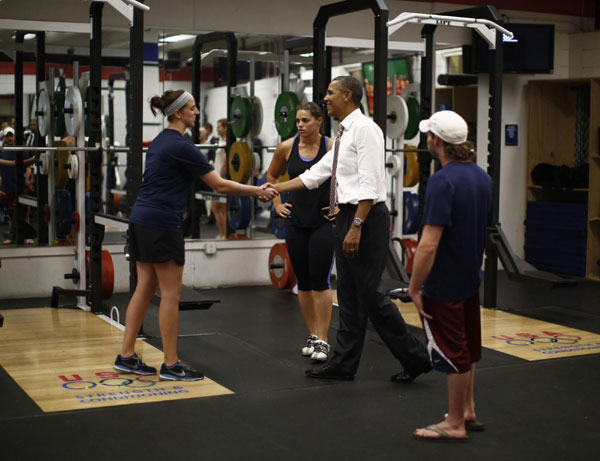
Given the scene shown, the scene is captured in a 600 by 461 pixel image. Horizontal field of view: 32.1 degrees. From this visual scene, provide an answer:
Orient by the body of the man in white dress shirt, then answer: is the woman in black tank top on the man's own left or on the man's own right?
on the man's own right

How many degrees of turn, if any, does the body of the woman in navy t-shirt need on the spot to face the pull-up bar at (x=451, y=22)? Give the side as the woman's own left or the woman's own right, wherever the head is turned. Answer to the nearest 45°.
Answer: approximately 45° to the woman's own left

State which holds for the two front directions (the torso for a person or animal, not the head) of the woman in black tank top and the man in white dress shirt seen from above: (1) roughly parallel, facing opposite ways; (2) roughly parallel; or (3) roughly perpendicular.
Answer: roughly perpendicular

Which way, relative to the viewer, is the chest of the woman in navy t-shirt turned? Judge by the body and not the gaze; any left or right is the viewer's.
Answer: facing to the right of the viewer

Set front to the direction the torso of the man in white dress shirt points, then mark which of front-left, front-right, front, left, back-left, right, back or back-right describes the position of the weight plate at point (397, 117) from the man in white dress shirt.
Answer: right

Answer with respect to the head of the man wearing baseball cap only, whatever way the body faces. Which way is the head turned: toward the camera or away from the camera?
away from the camera

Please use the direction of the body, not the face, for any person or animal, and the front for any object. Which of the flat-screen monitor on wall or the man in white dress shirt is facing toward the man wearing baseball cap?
the flat-screen monitor on wall

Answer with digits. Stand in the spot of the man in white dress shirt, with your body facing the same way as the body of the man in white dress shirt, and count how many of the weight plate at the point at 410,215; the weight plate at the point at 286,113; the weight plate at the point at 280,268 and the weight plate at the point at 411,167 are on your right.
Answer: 4

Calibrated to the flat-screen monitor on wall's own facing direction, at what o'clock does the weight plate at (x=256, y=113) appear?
The weight plate is roughly at 2 o'clock from the flat-screen monitor on wall.

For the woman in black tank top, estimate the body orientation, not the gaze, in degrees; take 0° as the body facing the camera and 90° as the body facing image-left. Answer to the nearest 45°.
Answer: approximately 0°

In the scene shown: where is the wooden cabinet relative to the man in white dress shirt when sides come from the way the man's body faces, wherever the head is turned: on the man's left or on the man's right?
on the man's right

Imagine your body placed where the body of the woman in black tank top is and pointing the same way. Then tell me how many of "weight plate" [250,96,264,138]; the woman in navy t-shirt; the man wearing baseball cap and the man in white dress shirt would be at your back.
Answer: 1

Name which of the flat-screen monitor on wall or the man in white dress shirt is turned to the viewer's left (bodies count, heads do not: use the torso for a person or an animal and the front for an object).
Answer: the man in white dress shirt

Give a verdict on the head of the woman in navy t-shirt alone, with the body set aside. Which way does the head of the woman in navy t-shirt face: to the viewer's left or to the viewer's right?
to the viewer's right

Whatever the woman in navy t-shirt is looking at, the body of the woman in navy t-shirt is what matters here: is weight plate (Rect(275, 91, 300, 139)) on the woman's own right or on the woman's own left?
on the woman's own left

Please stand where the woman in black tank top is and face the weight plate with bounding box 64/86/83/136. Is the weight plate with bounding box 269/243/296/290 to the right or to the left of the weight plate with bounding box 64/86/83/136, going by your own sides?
right

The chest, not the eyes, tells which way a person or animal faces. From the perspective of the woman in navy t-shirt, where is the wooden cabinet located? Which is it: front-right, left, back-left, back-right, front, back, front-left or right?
front-left
